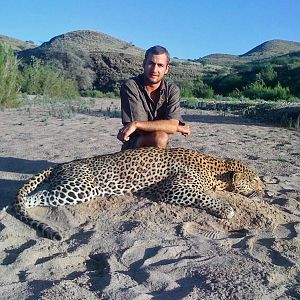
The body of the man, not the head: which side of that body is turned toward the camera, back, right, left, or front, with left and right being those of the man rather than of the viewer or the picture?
front

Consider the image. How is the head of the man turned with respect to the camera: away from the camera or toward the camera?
toward the camera

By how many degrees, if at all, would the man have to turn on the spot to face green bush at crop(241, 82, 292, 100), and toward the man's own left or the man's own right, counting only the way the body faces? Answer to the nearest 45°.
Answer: approximately 180°

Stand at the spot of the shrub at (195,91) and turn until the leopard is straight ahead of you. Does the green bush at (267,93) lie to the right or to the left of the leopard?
left

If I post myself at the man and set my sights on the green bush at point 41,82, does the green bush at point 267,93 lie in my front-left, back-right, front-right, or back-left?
front-right

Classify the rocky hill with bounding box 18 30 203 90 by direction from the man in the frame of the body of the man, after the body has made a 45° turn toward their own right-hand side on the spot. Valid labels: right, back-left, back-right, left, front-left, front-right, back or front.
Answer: back-right

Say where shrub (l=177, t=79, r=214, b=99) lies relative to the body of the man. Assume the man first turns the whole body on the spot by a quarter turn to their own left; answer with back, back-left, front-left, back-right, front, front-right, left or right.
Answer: left

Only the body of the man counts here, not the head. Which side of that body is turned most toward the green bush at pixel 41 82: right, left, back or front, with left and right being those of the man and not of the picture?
back

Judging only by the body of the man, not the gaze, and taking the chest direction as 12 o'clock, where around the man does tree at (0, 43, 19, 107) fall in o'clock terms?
The tree is roughly at 5 o'clock from the man.

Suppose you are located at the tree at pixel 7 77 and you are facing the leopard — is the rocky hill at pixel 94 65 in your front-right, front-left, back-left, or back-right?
back-left

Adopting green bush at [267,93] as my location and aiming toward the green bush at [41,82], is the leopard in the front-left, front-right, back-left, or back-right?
front-left
